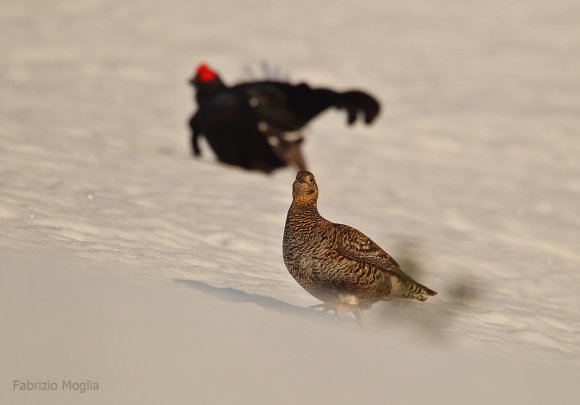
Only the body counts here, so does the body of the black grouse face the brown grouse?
no

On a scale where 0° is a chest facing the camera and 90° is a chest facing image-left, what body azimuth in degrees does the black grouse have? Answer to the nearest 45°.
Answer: approximately 90°
